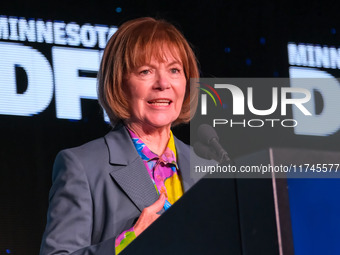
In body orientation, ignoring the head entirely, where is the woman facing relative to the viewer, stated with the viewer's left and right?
facing the viewer and to the right of the viewer
